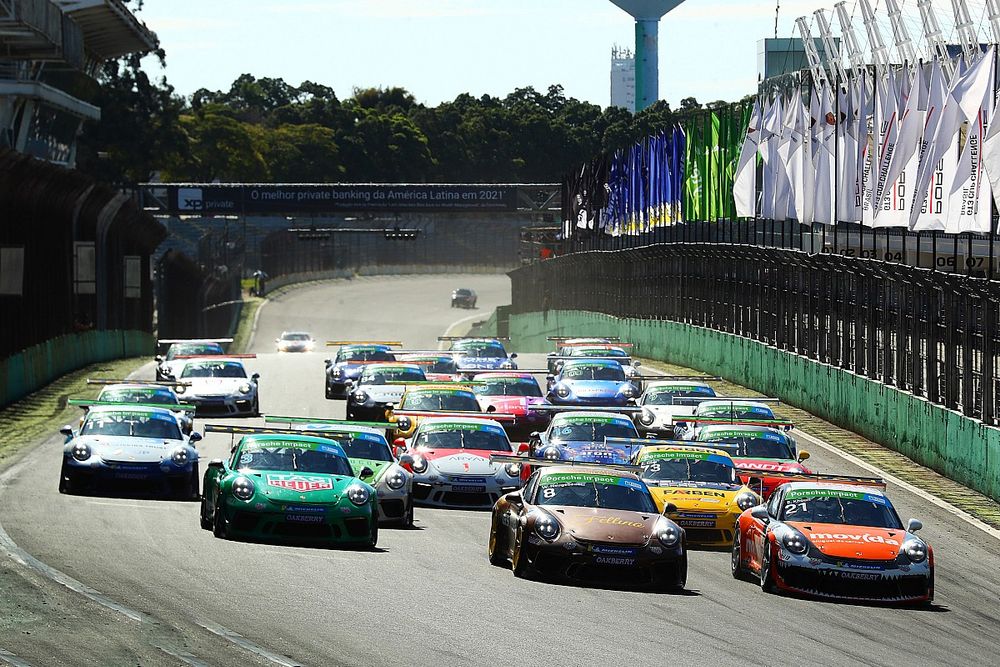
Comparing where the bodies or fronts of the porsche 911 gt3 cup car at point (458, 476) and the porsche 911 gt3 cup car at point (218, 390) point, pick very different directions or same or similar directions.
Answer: same or similar directions

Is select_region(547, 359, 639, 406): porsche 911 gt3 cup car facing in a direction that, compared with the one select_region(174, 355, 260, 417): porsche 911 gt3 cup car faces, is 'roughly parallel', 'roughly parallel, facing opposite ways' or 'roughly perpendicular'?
roughly parallel

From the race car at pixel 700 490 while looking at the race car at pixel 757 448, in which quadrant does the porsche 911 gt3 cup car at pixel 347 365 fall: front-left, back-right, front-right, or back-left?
front-left

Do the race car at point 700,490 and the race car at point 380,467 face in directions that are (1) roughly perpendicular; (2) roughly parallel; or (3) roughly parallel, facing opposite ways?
roughly parallel

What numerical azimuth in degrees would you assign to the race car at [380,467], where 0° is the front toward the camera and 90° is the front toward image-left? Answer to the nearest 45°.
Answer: approximately 0°

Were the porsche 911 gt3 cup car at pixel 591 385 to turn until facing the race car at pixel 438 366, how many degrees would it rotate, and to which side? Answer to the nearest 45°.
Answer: approximately 135° to its right

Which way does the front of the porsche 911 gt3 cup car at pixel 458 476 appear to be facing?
toward the camera

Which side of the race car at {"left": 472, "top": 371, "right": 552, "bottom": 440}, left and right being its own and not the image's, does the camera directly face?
front

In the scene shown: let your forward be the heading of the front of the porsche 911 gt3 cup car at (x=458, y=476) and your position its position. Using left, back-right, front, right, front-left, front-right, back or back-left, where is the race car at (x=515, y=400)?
back

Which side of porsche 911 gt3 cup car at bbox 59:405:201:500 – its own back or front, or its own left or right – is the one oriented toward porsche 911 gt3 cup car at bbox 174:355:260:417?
back

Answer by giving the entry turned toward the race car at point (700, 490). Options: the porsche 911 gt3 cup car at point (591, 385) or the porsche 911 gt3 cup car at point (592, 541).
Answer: the porsche 911 gt3 cup car at point (591, 385)

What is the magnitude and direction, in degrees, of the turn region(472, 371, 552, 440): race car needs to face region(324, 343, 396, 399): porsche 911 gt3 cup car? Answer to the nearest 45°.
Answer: approximately 135° to its right

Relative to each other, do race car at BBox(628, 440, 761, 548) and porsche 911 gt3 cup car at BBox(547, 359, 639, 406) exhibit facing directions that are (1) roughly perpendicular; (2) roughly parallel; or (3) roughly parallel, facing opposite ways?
roughly parallel

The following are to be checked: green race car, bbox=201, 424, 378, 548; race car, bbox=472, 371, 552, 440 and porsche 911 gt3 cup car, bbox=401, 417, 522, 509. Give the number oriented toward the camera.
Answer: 3

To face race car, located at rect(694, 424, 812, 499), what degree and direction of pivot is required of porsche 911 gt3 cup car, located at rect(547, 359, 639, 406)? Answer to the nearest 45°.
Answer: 0° — it already faces it

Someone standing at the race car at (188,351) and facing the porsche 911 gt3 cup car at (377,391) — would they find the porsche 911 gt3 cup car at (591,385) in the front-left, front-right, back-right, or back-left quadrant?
front-left

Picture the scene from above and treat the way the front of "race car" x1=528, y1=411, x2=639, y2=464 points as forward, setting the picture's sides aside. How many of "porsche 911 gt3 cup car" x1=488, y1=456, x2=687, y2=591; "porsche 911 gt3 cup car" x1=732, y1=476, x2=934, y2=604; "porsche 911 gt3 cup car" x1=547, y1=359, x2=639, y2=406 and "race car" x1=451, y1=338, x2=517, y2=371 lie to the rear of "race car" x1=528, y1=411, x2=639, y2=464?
2
